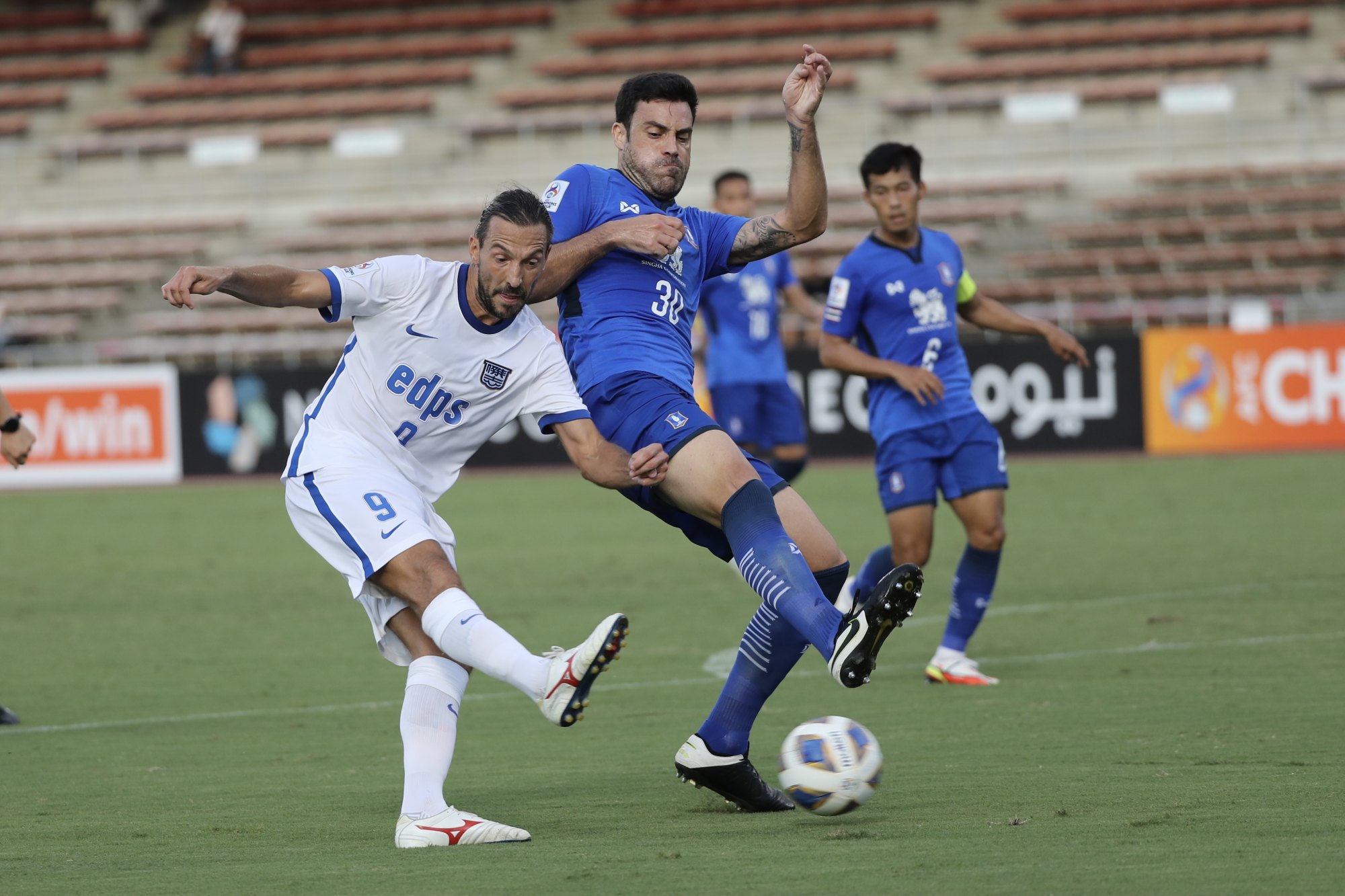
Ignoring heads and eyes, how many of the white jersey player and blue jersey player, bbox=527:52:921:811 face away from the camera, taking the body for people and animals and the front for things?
0

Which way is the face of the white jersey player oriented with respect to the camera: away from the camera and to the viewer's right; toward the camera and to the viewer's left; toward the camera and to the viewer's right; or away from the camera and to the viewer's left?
toward the camera and to the viewer's right

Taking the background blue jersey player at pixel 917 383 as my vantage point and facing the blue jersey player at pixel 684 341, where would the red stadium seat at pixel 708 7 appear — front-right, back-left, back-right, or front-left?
back-right

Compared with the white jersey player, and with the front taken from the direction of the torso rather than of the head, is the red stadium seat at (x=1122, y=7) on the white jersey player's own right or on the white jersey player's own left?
on the white jersey player's own left

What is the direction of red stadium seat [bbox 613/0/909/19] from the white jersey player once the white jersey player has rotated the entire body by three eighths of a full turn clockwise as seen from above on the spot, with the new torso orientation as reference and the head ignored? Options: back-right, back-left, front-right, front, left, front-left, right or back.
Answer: right
